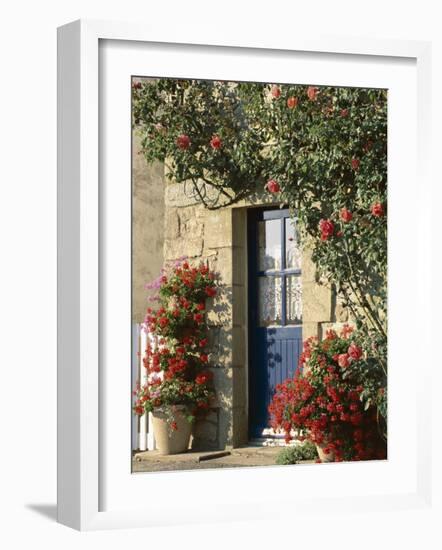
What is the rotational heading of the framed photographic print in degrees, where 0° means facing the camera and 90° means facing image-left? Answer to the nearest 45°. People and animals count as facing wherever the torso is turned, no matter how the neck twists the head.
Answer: approximately 315°
